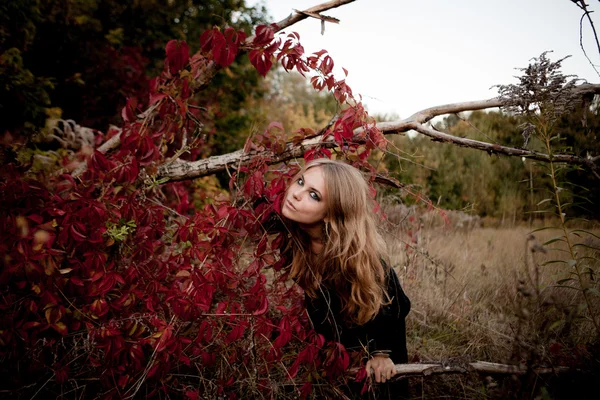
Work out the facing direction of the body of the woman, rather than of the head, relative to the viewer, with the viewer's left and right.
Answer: facing the viewer and to the left of the viewer
